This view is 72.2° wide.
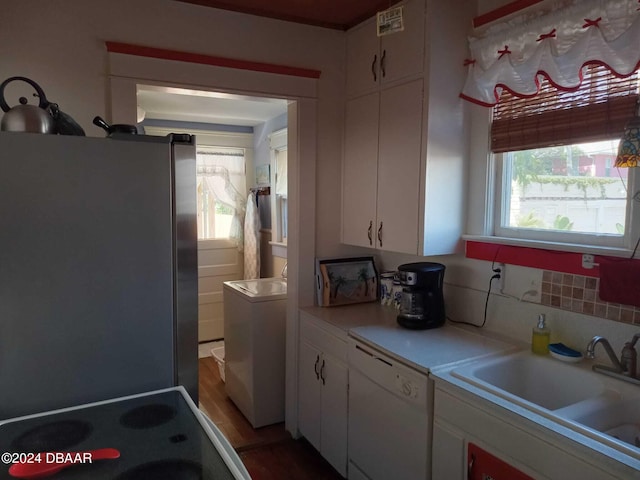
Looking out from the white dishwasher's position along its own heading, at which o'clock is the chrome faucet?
The chrome faucet is roughly at 8 o'clock from the white dishwasher.

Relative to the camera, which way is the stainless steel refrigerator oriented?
to the viewer's right

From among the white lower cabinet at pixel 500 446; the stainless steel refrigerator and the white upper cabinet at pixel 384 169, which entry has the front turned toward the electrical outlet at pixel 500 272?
the stainless steel refrigerator

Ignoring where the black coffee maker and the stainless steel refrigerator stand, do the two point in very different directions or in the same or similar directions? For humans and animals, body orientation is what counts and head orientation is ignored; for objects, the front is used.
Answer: very different directions

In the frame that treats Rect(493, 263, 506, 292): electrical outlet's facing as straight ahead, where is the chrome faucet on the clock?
The chrome faucet is roughly at 9 o'clock from the electrical outlet.

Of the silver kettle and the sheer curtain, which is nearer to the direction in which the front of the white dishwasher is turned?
the silver kettle

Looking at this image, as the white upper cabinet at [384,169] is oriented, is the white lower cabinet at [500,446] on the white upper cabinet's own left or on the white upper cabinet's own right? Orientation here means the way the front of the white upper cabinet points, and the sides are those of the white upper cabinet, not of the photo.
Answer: on the white upper cabinet's own left

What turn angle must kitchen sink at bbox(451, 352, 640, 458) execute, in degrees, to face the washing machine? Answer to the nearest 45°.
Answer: approximately 45° to its right

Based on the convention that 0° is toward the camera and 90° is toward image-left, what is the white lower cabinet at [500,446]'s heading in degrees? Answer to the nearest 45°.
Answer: approximately 45°
